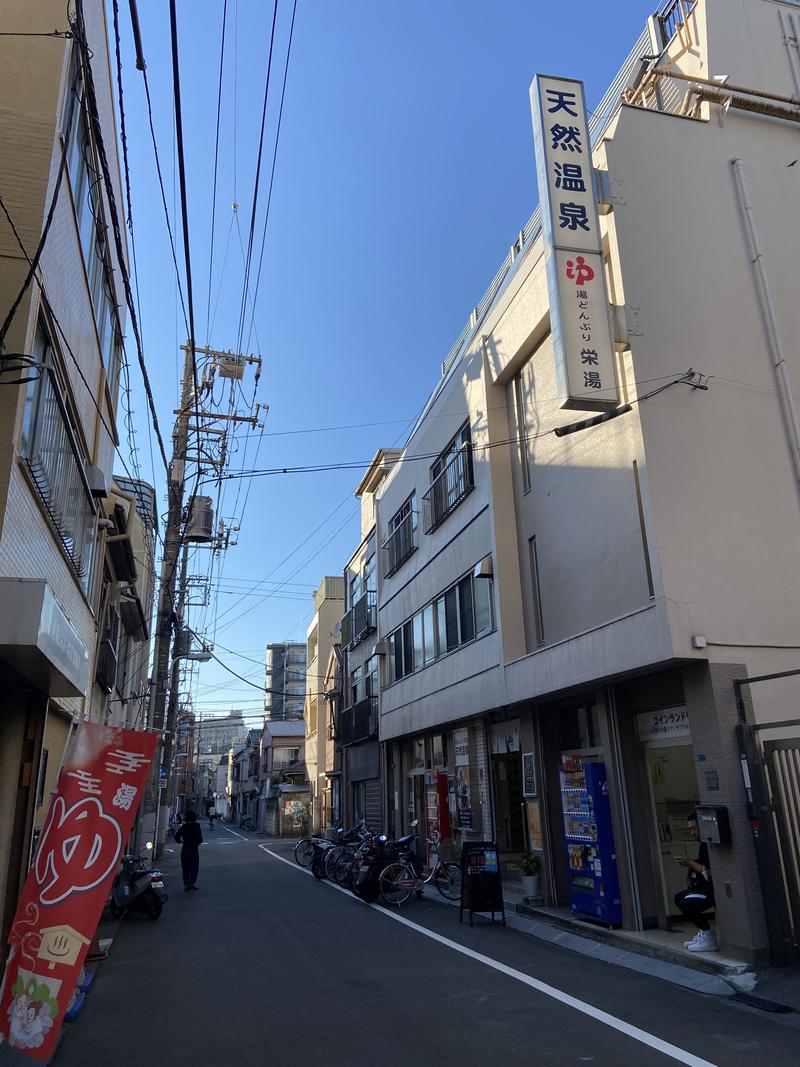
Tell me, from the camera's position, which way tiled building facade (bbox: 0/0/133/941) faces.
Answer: facing to the right of the viewer

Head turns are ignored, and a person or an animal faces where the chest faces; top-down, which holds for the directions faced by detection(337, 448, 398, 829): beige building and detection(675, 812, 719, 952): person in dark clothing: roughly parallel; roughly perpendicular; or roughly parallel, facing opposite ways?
roughly parallel

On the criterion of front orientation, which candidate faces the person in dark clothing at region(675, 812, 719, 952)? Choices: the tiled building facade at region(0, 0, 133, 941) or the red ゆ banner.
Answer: the tiled building facade

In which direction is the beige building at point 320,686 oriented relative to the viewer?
to the viewer's left

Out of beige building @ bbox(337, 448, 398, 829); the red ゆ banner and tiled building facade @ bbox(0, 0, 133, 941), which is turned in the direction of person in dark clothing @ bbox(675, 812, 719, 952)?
the tiled building facade

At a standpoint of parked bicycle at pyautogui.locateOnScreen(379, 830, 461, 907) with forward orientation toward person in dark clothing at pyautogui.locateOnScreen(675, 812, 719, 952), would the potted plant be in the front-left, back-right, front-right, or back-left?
front-left

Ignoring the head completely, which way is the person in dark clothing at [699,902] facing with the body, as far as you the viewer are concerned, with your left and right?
facing to the left of the viewer

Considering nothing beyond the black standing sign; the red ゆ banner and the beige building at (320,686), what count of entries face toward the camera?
2

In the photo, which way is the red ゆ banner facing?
toward the camera
